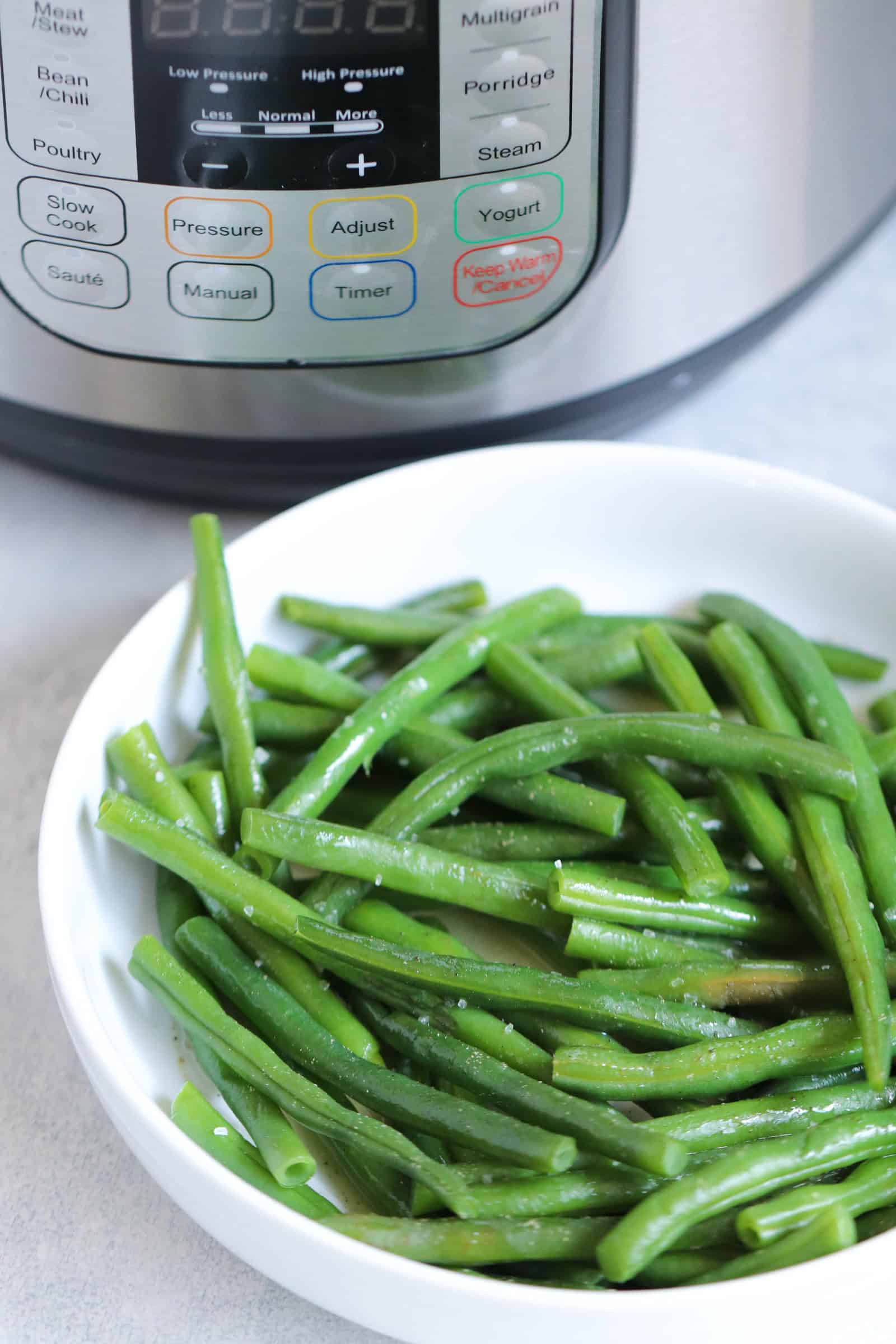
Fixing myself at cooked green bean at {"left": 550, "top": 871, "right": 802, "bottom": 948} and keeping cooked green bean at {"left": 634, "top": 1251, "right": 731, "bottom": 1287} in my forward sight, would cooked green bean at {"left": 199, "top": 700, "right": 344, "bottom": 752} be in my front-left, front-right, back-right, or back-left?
back-right

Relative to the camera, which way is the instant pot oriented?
toward the camera

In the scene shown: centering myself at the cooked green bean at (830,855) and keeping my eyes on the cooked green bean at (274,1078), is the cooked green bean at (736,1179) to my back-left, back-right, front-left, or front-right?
front-left

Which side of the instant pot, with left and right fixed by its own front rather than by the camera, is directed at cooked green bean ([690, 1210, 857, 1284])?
front

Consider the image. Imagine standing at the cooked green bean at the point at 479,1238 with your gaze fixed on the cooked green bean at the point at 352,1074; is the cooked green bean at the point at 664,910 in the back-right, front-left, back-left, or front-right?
front-right
